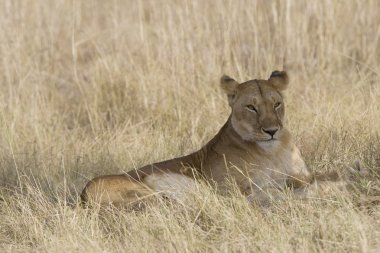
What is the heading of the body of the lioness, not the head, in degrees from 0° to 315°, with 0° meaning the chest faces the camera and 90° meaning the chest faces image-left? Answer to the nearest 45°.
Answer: approximately 315°
